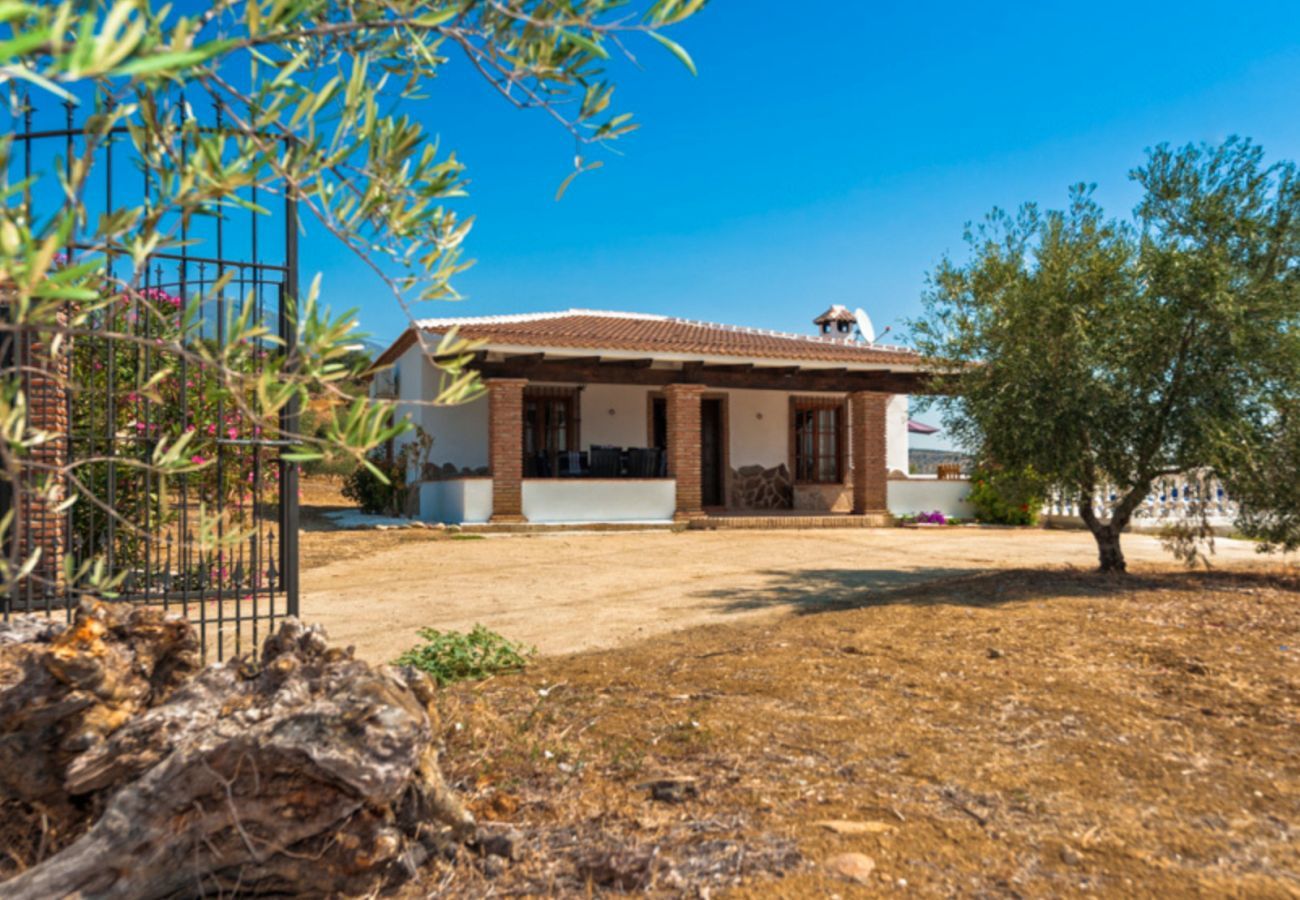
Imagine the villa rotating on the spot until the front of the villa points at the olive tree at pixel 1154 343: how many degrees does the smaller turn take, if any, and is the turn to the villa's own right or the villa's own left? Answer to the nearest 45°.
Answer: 0° — it already faces it

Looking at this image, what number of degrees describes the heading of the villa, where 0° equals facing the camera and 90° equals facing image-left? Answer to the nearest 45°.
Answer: approximately 0°

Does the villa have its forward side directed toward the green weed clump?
yes

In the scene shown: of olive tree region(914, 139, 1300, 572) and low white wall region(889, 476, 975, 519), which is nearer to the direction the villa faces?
the olive tree

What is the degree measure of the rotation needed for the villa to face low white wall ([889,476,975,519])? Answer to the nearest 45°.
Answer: approximately 90° to its left

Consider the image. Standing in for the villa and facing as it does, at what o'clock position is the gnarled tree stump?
The gnarled tree stump is roughly at 12 o'clock from the villa.

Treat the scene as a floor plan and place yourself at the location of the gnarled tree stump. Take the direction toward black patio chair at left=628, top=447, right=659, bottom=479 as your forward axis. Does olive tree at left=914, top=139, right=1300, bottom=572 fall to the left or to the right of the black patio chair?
right
